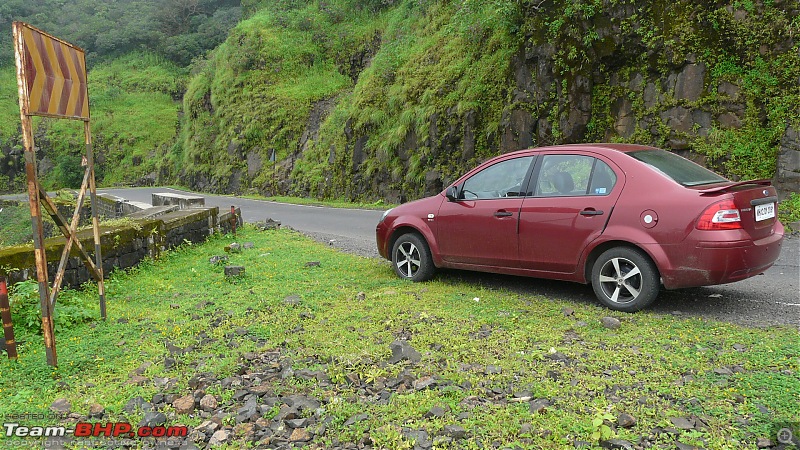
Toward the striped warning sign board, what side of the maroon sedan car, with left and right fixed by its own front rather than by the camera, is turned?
left

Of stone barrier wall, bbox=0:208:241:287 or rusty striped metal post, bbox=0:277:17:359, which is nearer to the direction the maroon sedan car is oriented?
the stone barrier wall

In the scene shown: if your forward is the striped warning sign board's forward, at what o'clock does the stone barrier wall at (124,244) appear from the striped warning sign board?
The stone barrier wall is roughly at 8 o'clock from the striped warning sign board.

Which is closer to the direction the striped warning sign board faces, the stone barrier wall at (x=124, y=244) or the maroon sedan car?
the maroon sedan car

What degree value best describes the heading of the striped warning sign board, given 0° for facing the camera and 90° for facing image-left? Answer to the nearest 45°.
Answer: approximately 315°

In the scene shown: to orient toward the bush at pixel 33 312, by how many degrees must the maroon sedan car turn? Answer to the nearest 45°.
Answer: approximately 45° to its left

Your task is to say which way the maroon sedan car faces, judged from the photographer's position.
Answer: facing away from the viewer and to the left of the viewer
